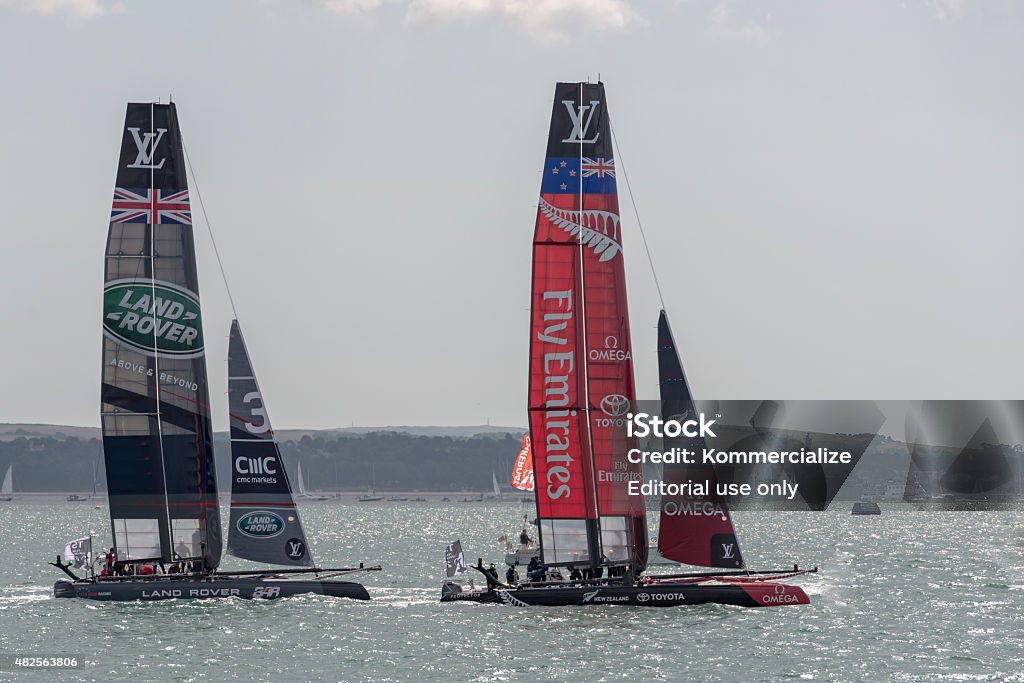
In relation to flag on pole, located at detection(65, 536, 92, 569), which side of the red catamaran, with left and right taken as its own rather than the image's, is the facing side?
back

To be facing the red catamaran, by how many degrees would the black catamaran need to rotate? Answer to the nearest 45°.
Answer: approximately 45° to its right

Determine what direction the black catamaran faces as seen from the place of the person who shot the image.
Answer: facing to the right of the viewer

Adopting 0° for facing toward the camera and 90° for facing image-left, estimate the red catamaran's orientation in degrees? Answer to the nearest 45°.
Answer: approximately 270°

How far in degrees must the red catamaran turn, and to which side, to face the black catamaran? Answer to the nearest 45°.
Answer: approximately 180°
